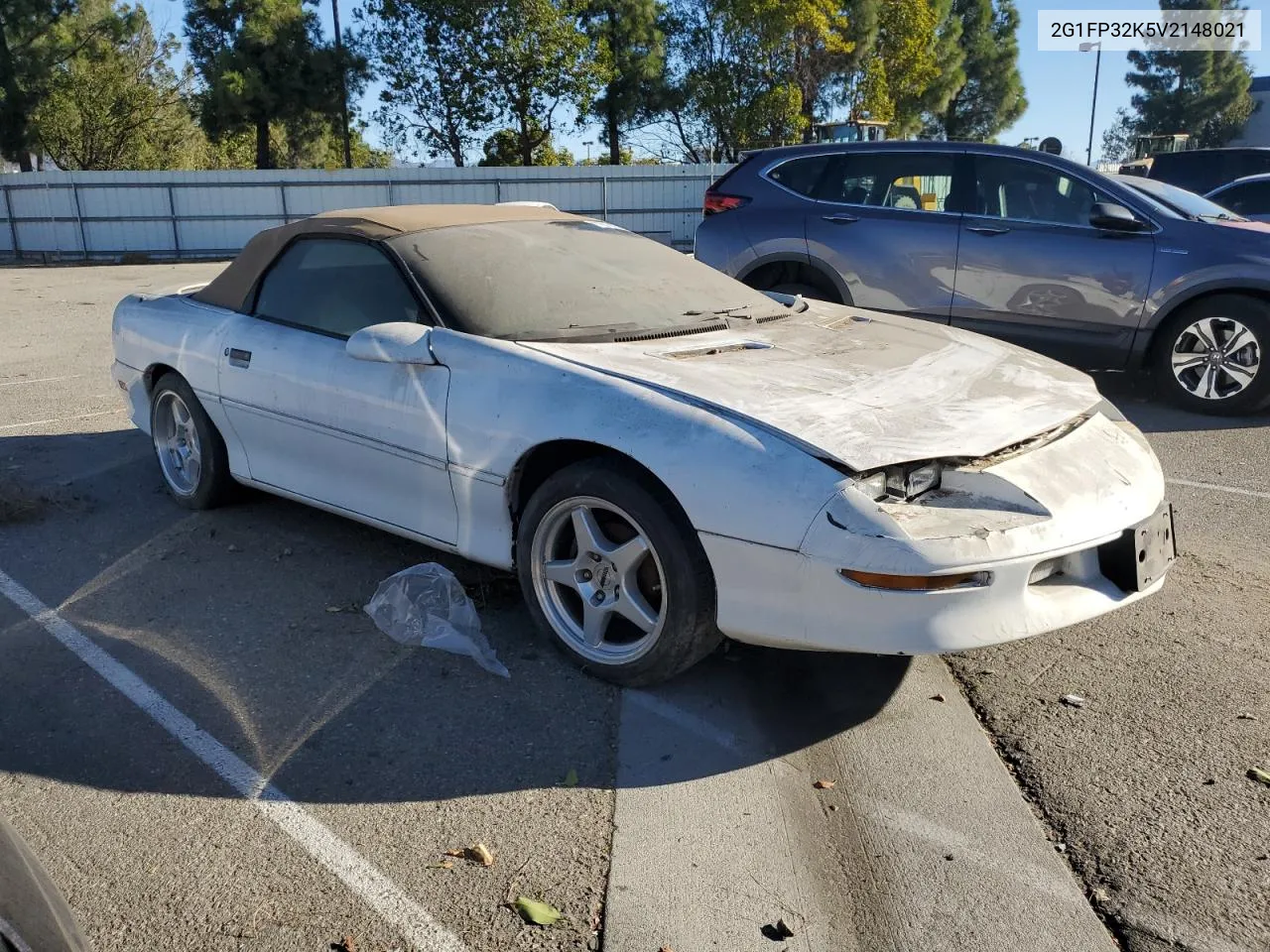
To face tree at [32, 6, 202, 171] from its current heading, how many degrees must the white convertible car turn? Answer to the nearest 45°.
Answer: approximately 180°

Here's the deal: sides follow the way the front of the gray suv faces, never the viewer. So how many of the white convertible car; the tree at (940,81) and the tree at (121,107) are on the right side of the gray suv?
1

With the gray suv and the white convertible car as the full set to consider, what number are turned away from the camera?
0

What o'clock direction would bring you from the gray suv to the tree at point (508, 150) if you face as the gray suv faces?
The tree is roughly at 8 o'clock from the gray suv.

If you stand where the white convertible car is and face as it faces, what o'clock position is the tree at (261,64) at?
The tree is roughly at 7 o'clock from the white convertible car.

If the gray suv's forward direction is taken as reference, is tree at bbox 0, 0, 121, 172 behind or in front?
behind

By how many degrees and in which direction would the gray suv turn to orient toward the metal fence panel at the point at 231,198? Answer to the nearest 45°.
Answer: approximately 135° to its left

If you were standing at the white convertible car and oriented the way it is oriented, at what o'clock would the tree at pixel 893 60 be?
The tree is roughly at 8 o'clock from the white convertible car.

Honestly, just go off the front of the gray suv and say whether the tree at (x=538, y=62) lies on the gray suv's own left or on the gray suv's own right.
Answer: on the gray suv's own left

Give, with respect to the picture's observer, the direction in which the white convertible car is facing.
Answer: facing the viewer and to the right of the viewer

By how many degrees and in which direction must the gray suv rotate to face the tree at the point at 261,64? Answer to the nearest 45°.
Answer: approximately 135° to its left

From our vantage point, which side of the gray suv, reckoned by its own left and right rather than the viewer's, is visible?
right

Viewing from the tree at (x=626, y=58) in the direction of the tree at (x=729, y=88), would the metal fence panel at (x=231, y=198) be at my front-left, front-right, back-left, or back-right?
back-right
